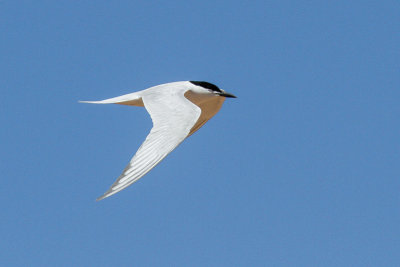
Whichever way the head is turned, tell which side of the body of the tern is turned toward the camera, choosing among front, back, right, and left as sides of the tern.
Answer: right
